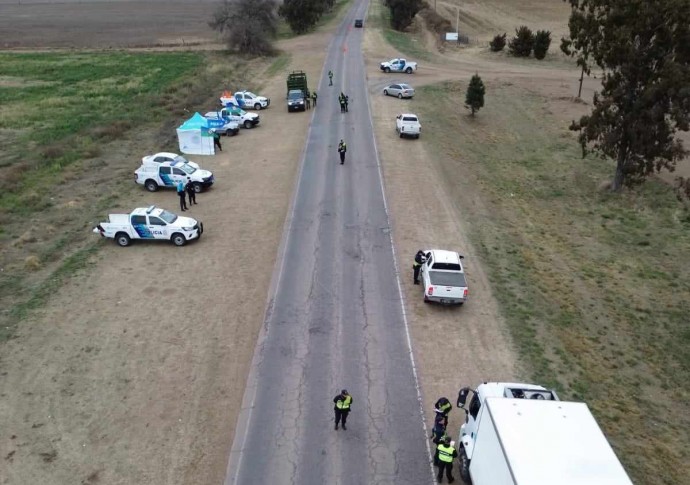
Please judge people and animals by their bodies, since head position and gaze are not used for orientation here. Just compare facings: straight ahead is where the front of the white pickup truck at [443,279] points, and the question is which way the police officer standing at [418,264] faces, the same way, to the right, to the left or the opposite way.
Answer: to the right

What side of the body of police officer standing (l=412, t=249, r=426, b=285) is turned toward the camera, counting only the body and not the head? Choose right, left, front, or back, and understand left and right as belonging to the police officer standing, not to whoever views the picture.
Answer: right

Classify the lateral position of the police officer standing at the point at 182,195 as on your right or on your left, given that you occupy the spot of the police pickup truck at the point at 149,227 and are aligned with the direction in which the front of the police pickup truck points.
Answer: on your left

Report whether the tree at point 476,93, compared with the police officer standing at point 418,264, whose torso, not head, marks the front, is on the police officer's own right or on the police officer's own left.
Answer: on the police officer's own left

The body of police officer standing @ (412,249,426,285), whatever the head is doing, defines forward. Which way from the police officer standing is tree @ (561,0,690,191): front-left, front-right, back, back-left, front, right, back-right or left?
front-left

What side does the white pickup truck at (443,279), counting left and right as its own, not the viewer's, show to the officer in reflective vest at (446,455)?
back

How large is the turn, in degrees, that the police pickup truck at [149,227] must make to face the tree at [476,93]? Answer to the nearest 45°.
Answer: approximately 45° to its left

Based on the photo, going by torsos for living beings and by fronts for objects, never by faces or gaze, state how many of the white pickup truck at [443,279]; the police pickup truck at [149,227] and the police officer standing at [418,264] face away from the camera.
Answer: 1

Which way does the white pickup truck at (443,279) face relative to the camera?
away from the camera

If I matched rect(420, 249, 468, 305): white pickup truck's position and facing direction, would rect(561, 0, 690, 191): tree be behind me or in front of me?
in front

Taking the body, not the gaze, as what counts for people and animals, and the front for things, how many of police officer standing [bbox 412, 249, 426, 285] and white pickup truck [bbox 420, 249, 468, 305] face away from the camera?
1

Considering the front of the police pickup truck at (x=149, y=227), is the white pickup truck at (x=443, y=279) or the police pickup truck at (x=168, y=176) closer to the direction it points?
the white pickup truck

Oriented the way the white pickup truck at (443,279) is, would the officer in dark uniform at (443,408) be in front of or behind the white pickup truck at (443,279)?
behind

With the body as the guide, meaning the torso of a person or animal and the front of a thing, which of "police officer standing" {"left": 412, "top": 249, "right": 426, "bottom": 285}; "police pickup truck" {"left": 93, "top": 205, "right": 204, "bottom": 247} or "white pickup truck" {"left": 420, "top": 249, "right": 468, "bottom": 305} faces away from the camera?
the white pickup truck

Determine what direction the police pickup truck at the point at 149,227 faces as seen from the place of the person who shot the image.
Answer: facing to the right of the viewer

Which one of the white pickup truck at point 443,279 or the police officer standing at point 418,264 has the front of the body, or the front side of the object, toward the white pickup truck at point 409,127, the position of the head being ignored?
the white pickup truck at point 443,279

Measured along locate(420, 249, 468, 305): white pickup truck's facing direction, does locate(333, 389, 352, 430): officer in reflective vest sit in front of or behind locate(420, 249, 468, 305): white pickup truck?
behind

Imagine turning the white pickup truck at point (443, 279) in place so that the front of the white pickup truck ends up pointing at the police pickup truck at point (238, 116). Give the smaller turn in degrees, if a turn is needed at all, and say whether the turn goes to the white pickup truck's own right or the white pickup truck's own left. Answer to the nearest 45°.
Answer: approximately 45° to the white pickup truck's own left
